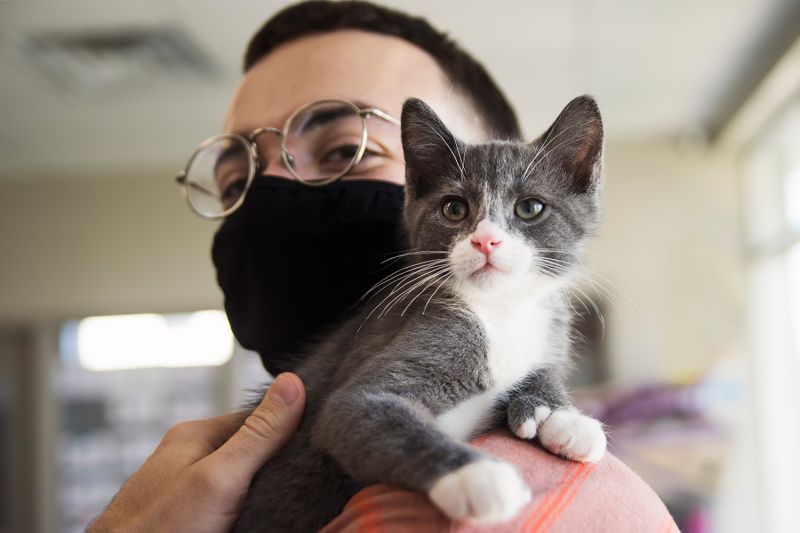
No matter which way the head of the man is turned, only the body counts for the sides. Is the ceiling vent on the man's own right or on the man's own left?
on the man's own right

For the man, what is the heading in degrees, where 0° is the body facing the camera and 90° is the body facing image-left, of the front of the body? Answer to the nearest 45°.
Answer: approximately 45°

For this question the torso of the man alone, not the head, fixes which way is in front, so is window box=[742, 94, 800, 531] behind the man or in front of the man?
behind

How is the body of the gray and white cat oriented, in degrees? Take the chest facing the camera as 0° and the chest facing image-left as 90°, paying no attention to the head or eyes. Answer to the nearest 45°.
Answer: approximately 315°

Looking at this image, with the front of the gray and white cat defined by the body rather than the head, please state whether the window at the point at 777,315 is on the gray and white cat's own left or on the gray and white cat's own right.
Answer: on the gray and white cat's own left

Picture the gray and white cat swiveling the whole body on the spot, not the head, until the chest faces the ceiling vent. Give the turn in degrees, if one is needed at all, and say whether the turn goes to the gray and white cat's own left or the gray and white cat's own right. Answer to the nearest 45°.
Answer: approximately 180°
